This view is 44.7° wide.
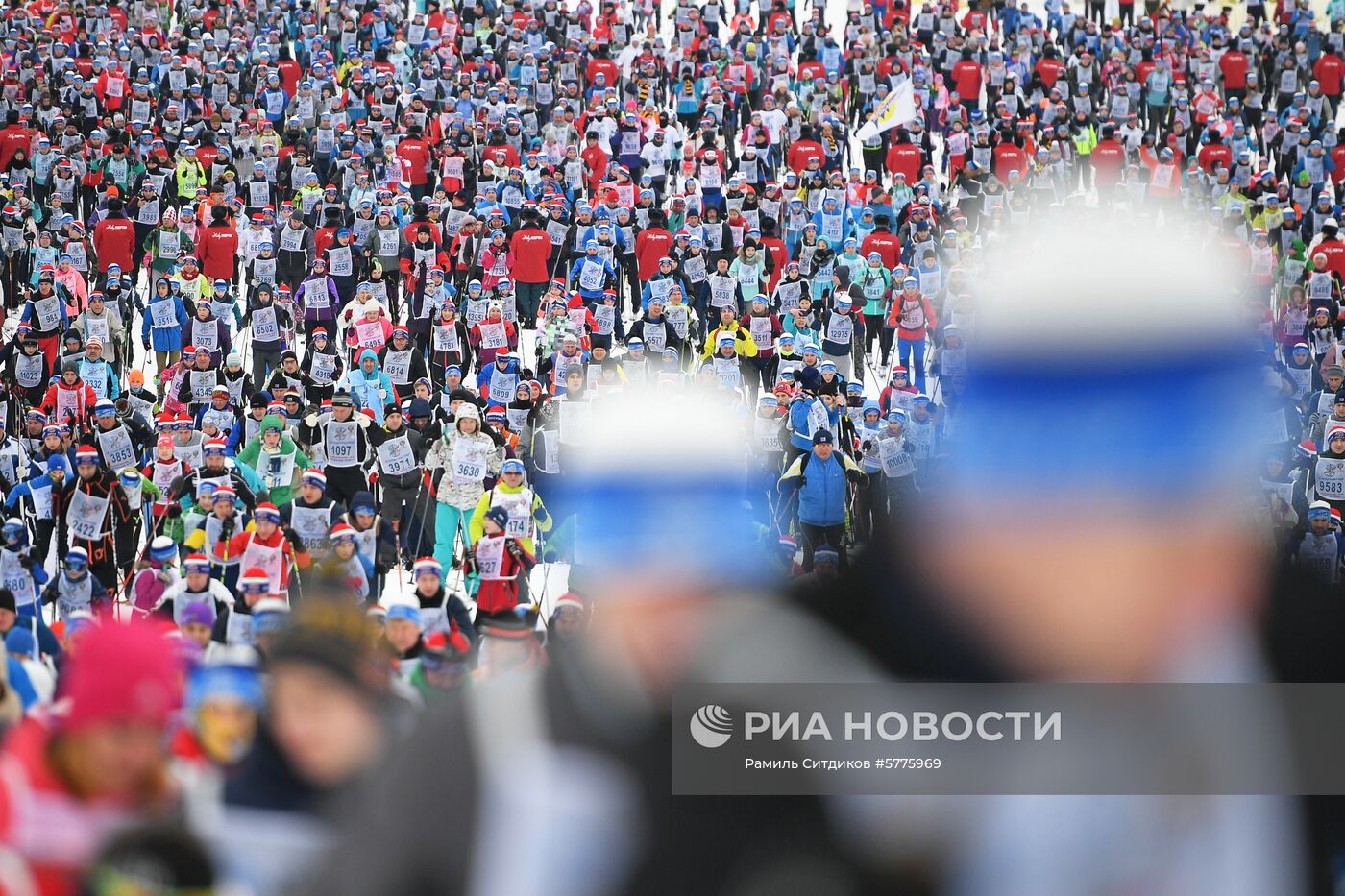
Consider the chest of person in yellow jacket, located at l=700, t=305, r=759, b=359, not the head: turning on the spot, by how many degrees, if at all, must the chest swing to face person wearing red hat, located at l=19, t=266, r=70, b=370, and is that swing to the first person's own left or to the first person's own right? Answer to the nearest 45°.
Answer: approximately 90° to the first person's own right

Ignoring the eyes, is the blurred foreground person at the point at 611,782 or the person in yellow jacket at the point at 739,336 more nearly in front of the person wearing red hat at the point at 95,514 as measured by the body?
the blurred foreground person

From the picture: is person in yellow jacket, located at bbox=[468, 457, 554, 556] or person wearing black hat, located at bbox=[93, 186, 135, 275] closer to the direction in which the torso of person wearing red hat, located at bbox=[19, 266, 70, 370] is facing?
the person in yellow jacket

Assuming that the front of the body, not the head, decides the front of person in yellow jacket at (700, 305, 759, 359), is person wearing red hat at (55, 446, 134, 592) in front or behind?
in front

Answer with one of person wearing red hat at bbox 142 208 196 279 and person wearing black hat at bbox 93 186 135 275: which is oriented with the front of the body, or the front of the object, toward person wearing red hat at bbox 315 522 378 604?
person wearing red hat at bbox 142 208 196 279
